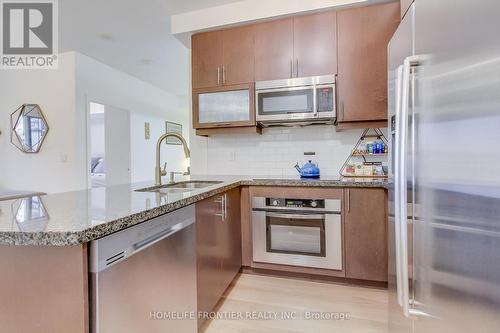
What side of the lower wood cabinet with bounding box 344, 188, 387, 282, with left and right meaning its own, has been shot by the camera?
front

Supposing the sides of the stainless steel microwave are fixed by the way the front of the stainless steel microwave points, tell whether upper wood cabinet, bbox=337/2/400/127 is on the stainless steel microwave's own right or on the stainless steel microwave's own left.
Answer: on the stainless steel microwave's own left

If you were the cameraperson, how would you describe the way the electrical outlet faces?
facing the viewer

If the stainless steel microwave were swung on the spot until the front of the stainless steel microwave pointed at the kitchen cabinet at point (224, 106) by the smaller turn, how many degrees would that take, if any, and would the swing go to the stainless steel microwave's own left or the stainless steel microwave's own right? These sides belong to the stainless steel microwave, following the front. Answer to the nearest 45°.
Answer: approximately 90° to the stainless steel microwave's own right

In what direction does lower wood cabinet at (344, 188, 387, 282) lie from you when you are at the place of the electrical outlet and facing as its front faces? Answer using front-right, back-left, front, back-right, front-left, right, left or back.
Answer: front-left

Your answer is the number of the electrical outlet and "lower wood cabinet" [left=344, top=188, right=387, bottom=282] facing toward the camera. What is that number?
2

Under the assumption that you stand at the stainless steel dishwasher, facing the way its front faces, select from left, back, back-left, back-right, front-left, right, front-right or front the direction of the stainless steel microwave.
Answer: left

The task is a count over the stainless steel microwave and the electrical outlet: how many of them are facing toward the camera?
2

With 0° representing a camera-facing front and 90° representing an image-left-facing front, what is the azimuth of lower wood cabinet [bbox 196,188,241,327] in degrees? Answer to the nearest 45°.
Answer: approximately 315°

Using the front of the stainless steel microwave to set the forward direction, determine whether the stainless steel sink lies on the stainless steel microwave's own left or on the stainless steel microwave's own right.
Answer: on the stainless steel microwave's own right

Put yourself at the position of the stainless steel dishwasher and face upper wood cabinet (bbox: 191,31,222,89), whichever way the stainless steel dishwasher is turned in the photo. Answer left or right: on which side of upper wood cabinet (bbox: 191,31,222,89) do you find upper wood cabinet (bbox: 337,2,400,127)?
right
